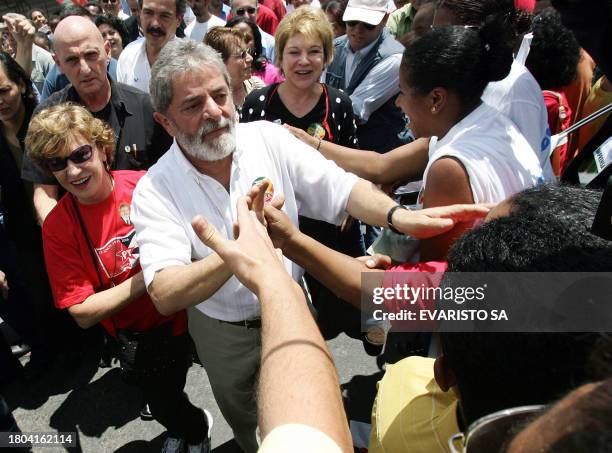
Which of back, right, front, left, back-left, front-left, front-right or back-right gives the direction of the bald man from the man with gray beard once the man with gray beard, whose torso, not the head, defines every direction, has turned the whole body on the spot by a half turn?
front

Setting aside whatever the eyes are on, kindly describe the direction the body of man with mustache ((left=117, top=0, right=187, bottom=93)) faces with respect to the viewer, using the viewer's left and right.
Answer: facing the viewer

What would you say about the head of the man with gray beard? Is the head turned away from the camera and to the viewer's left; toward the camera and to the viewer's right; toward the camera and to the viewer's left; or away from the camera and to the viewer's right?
toward the camera and to the viewer's right

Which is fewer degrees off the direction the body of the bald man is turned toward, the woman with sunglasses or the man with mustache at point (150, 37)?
the woman with sunglasses

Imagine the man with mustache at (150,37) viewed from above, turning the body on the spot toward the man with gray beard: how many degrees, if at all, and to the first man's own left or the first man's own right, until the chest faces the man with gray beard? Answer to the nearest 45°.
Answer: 0° — they already face them

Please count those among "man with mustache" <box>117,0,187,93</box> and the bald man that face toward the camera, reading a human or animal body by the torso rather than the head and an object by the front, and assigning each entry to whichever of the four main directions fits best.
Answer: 2

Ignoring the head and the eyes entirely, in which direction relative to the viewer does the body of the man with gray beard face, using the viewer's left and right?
facing the viewer and to the right of the viewer

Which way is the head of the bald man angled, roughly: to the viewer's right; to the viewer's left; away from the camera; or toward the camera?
toward the camera

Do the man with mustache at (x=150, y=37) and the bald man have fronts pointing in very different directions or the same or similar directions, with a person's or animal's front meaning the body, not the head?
same or similar directions

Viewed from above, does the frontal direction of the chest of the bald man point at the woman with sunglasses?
yes

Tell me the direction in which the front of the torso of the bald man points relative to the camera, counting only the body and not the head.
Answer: toward the camera

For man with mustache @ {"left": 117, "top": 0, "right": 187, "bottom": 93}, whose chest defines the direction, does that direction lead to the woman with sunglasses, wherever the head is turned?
yes
